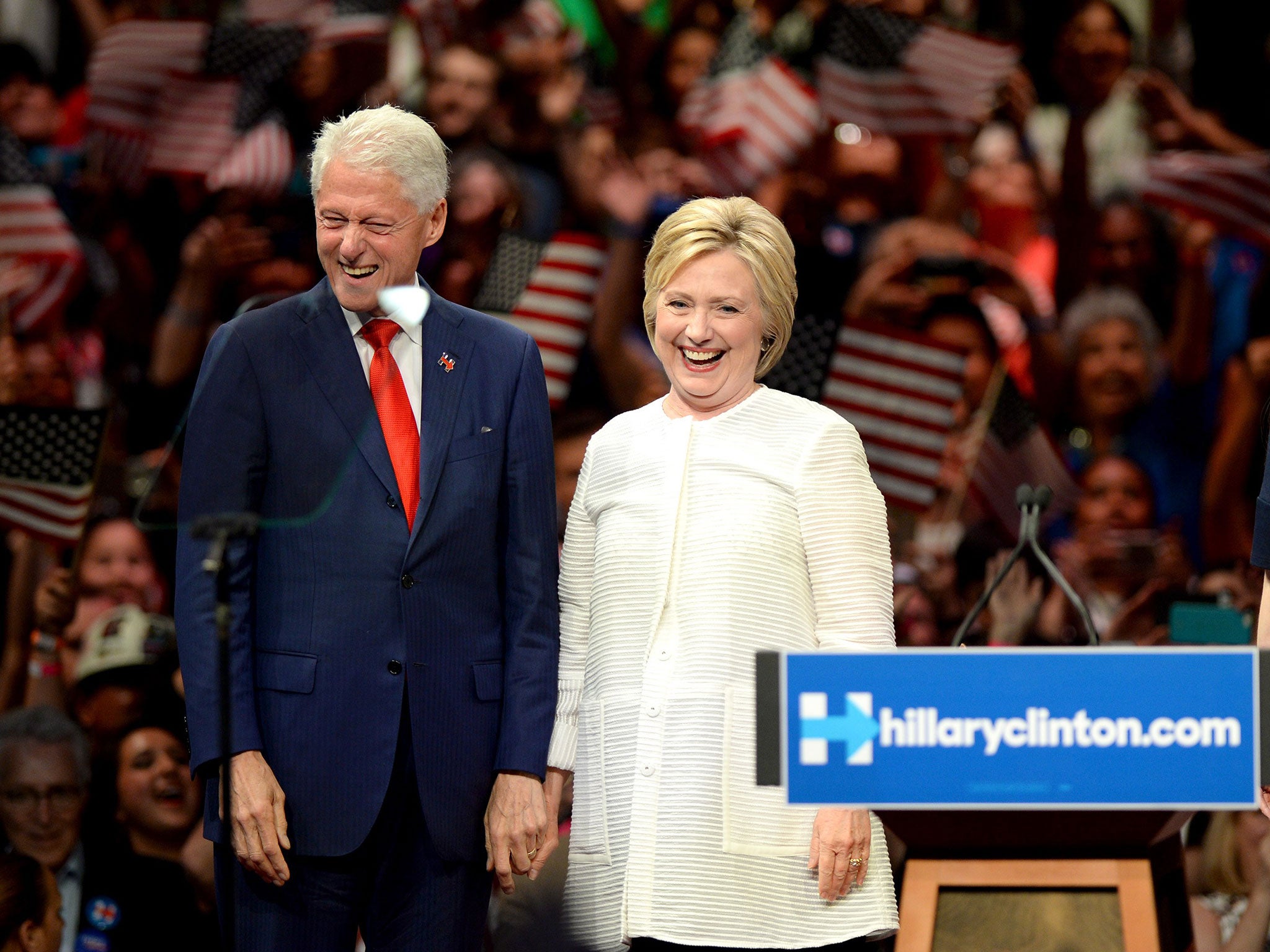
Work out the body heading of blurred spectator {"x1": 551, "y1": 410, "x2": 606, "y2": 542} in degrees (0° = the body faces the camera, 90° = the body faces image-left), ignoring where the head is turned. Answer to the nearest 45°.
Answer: approximately 0°

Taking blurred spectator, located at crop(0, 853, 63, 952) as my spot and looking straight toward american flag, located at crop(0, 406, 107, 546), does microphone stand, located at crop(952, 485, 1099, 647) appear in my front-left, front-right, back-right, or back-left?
back-right

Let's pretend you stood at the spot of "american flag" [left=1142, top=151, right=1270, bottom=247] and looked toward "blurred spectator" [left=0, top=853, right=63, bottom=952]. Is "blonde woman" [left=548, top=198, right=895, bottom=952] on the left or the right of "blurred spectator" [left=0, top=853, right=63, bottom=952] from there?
left

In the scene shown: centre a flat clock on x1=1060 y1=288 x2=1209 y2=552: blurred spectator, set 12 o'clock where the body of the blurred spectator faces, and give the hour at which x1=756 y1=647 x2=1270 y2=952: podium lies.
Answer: The podium is roughly at 12 o'clock from the blurred spectator.

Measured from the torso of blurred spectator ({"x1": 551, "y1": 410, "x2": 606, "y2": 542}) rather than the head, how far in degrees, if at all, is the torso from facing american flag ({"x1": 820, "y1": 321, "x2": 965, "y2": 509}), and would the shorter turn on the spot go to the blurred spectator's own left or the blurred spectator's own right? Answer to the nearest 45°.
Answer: approximately 90° to the blurred spectator's own left

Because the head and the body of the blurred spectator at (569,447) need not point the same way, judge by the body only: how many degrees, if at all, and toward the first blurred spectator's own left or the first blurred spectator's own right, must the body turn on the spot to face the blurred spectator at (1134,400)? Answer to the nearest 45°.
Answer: approximately 135° to the first blurred spectator's own left

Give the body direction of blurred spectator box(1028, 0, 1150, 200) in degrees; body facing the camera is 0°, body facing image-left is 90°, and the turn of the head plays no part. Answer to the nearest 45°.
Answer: approximately 0°
